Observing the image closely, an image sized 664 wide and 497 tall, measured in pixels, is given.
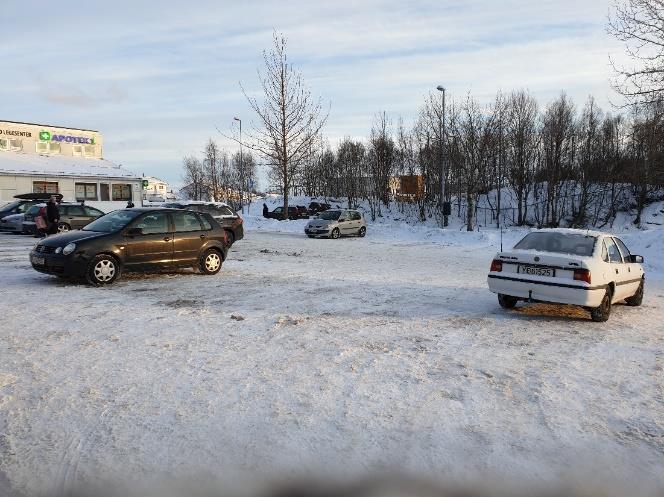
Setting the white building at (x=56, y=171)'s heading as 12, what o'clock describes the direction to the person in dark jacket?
The person in dark jacket is roughly at 12 o'clock from the white building.

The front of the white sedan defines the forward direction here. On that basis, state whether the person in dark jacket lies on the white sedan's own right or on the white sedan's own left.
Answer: on the white sedan's own left

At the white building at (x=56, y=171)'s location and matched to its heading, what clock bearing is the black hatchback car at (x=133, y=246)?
The black hatchback car is roughly at 12 o'clock from the white building.

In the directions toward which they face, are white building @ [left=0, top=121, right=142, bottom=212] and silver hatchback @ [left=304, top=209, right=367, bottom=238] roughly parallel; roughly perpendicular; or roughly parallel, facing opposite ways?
roughly perpendicular

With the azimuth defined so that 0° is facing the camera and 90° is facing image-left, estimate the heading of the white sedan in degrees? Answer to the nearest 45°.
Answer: approximately 225°

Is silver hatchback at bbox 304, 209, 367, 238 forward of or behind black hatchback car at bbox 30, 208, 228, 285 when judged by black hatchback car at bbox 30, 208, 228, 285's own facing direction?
behind

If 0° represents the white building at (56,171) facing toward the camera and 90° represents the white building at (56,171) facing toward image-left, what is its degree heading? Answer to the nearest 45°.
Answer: approximately 0°
